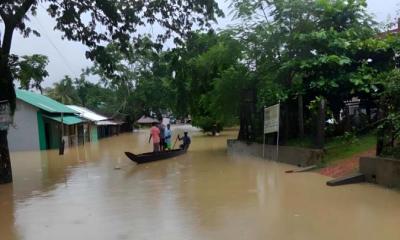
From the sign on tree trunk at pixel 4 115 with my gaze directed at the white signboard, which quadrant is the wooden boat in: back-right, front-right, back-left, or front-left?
front-left

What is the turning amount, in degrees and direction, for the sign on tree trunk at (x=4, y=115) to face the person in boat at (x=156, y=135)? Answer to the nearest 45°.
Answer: approximately 135° to its left

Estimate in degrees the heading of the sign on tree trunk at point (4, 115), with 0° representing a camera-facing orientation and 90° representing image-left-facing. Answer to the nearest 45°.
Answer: approximately 0°

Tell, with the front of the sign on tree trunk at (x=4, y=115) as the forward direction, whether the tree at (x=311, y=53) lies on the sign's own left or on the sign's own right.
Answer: on the sign's own left

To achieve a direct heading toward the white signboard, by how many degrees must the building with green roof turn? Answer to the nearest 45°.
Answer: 0° — it already faces it

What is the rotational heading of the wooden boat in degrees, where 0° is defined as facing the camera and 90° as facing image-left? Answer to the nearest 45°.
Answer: approximately 45°

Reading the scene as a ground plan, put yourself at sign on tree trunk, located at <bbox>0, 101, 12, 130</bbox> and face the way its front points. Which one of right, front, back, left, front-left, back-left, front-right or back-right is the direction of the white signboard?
left

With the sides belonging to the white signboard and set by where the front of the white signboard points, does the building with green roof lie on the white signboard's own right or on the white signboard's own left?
on the white signboard's own right

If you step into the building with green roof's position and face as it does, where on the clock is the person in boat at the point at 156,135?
The person in boat is roughly at 1 o'clock from the building with green roof.

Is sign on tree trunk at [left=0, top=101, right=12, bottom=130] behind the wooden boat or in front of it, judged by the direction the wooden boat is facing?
in front
